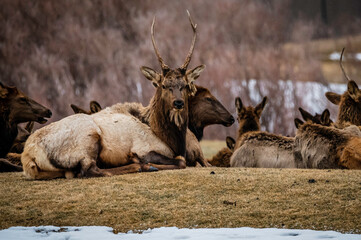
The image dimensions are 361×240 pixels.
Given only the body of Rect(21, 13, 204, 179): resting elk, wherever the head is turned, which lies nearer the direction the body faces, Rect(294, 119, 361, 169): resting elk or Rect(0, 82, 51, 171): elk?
the resting elk

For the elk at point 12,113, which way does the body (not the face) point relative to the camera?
to the viewer's right

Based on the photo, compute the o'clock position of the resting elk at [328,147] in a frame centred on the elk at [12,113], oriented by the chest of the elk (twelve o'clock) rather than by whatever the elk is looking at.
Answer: The resting elk is roughly at 1 o'clock from the elk.

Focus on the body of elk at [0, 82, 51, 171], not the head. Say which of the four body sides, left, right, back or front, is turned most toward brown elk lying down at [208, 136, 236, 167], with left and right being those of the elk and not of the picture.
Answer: front

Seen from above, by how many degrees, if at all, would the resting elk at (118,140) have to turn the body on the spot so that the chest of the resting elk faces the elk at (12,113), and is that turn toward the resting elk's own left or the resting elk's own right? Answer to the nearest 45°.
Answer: approximately 135° to the resting elk's own left

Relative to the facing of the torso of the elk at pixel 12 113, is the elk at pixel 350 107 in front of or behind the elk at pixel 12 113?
in front

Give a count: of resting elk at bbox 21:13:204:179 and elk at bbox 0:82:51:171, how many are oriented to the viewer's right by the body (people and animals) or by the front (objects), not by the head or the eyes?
2

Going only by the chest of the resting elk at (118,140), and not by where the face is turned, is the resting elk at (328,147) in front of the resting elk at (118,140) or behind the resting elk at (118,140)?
in front

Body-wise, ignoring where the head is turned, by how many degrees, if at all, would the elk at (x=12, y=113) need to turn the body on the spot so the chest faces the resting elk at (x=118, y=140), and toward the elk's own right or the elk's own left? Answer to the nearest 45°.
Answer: approximately 45° to the elk's own right

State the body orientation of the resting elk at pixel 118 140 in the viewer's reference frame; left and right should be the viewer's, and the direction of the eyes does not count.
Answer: facing to the right of the viewer
